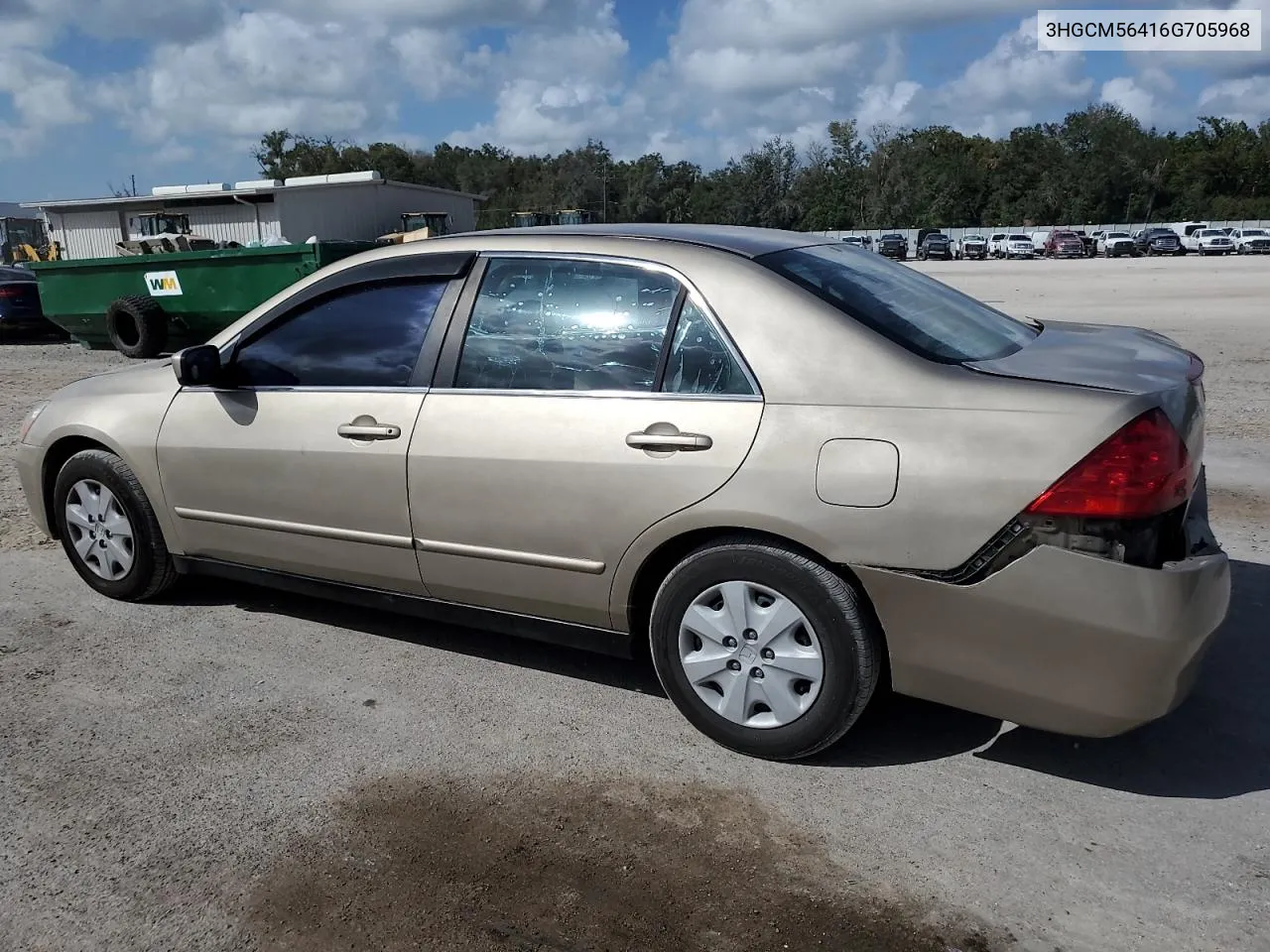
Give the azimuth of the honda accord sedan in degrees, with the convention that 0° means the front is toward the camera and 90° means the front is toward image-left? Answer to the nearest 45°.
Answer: approximately 135°

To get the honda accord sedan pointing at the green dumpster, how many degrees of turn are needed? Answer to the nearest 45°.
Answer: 0° — it already faces it

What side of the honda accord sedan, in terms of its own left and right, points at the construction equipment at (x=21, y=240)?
front

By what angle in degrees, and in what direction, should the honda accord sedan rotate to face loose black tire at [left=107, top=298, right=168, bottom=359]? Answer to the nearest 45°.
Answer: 0° — it already faces it

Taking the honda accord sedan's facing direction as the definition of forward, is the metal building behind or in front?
in front

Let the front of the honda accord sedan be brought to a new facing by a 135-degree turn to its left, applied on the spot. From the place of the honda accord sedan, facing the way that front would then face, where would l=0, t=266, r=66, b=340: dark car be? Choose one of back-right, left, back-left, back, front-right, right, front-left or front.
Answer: back-right

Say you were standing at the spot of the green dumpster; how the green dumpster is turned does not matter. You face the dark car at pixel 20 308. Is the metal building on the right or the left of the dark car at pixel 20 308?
right
